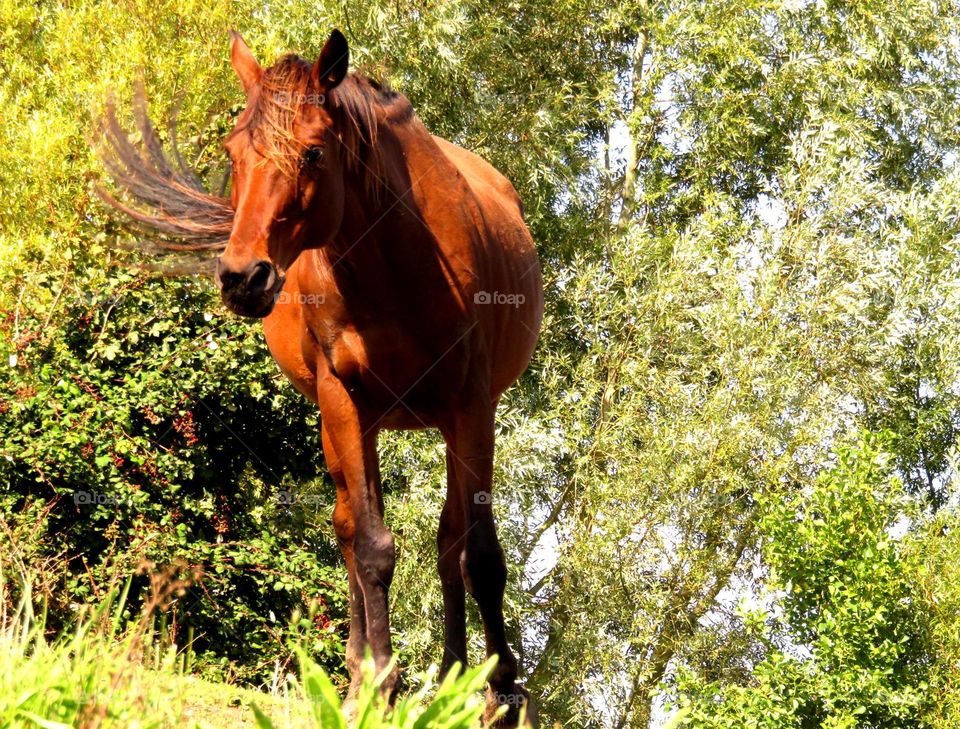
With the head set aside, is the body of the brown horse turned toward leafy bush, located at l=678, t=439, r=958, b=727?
no

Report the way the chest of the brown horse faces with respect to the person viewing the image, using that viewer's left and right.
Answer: facing the viewer
